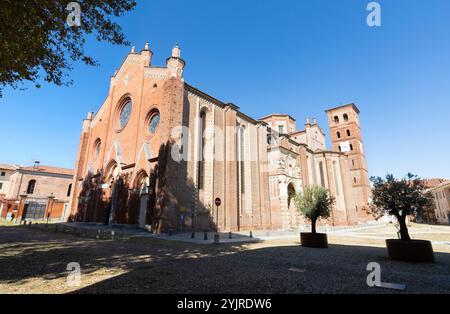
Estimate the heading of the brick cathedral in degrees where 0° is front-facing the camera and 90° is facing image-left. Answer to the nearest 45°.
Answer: approximately 45°

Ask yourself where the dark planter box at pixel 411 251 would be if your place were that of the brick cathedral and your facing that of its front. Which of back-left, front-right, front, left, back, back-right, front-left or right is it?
left

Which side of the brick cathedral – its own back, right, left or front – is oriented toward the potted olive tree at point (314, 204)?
left

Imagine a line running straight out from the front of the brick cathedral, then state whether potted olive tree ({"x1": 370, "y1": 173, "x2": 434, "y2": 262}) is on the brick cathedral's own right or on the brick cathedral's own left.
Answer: on the brick cathedral's own left
